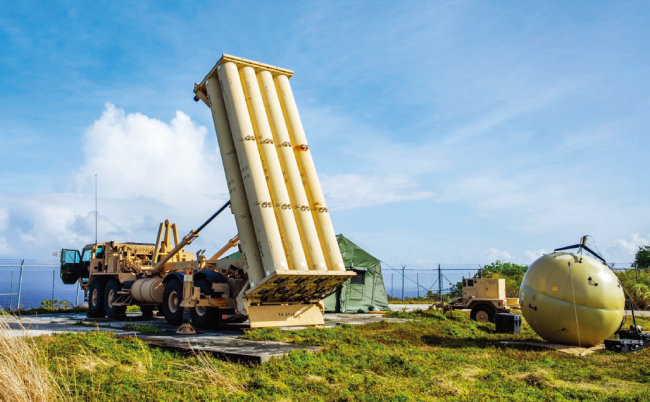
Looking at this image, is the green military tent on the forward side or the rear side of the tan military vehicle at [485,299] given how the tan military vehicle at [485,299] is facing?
on the forward side

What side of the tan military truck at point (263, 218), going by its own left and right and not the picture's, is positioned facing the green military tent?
right

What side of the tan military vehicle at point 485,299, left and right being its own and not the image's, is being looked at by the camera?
left

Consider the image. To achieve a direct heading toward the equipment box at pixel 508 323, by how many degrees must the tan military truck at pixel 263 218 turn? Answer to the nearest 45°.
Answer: approximately 135° to its right

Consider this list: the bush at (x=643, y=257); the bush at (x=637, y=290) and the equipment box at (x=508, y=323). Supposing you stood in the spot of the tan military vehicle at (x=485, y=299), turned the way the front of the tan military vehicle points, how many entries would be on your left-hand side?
1

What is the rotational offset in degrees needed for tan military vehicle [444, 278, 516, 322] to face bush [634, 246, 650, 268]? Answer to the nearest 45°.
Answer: approximately 135° to its right

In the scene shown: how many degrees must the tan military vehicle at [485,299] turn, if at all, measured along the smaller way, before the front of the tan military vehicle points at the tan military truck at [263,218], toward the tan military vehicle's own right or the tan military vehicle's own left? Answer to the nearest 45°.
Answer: approximately 45° to the tan military vehicle's own left

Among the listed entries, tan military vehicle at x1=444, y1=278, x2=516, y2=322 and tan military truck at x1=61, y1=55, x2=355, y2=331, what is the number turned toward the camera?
0

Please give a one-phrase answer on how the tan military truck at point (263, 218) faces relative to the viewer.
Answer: facing away from the viewer and to the left of the viewer

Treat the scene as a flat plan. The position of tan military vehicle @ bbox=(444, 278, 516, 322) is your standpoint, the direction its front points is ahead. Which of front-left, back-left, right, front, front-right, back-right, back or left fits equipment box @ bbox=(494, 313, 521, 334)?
left
